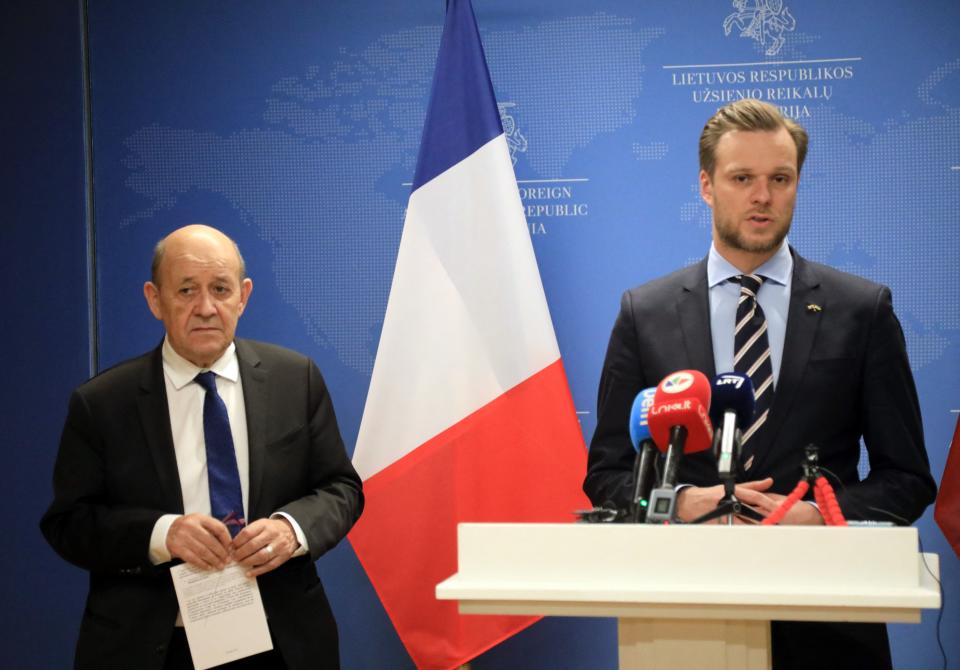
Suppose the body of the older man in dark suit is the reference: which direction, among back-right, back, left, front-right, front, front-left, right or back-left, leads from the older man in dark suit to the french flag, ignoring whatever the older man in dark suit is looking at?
back-left

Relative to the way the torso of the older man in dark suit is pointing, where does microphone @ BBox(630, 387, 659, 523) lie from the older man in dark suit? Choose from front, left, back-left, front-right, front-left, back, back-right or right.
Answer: front-left

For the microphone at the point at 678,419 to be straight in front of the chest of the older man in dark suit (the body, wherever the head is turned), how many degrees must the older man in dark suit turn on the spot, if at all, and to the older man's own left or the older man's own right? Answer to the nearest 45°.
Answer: approximately 45° to the older man's own left

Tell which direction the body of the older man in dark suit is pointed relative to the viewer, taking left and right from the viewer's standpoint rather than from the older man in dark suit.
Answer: facing the viewer

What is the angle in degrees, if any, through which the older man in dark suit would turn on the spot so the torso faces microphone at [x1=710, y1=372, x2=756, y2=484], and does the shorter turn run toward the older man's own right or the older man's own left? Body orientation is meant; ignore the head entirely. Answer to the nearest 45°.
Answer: approximately 45° to the older man's own left

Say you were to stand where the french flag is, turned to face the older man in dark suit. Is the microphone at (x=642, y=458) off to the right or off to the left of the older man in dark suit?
left

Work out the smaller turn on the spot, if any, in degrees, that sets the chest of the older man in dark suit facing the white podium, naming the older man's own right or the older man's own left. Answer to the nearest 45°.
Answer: approximately 45° to the older man's own left

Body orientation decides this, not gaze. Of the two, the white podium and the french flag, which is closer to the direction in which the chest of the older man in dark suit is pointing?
the white podium

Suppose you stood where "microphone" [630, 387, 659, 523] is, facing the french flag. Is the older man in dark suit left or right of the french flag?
left

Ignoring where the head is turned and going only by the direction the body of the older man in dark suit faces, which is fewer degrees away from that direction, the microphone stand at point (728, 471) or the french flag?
the microphone stand
